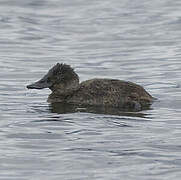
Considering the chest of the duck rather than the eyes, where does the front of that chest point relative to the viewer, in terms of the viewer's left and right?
facing to the left of the viewer
